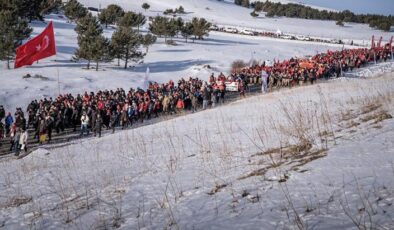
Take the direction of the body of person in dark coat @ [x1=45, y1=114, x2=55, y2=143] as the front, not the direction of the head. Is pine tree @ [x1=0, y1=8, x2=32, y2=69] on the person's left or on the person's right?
on the person's right

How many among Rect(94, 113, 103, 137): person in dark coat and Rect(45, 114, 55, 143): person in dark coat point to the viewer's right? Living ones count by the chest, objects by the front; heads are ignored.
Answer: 0

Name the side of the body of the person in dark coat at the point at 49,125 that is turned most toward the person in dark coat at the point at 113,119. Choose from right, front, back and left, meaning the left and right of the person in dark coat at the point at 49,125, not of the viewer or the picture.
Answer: back

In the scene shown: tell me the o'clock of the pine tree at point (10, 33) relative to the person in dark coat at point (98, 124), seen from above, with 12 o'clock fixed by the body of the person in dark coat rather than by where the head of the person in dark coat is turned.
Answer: The pine tree is roughly at 4 o'clock from the person in dark coat.

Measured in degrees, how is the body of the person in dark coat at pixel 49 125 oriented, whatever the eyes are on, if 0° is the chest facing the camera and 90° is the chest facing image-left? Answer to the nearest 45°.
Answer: approximately 45°

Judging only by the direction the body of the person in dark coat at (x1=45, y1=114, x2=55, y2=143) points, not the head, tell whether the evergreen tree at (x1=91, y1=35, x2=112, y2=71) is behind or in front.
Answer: behind

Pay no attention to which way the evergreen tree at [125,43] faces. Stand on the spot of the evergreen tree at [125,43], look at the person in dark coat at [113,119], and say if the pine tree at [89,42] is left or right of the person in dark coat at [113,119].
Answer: right

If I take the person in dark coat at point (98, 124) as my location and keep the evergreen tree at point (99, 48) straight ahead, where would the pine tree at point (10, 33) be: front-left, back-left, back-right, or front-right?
front-left

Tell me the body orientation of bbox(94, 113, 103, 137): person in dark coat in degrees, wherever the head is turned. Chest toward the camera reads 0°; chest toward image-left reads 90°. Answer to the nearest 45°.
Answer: approximately 45°

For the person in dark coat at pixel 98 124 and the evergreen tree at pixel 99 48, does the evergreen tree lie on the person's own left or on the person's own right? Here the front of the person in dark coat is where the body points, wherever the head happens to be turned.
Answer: on the person's own right

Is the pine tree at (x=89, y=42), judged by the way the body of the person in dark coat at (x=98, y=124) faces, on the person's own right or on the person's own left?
on the person's own right

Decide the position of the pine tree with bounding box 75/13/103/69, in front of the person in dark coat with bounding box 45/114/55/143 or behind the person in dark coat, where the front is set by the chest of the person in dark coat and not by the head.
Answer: behind
